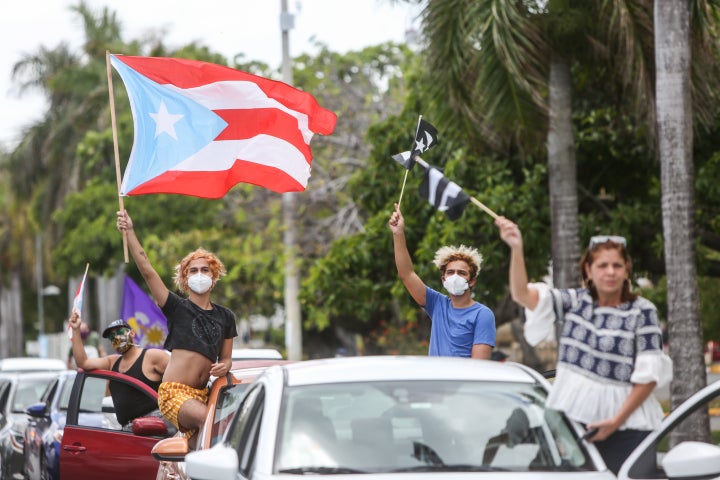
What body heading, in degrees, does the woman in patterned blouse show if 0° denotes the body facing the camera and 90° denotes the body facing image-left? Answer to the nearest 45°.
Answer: approximately 0°

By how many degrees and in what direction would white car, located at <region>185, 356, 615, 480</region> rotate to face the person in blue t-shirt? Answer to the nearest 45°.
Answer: approximately 180°

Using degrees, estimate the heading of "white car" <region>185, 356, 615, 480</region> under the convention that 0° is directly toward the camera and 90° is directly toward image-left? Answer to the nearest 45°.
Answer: approximately 0°

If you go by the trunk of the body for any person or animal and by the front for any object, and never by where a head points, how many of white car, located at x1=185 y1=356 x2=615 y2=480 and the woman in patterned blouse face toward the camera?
2

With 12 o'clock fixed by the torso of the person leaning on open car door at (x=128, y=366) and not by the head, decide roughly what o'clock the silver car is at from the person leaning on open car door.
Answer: The silver car is roughly at 4 o'clock from the person leaning on open car door.

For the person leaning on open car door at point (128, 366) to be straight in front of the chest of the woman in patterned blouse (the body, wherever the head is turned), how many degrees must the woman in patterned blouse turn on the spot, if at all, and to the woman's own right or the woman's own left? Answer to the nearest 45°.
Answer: approximately 135° to the woman's own right
